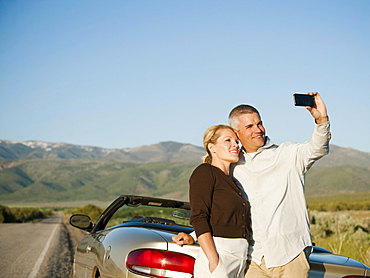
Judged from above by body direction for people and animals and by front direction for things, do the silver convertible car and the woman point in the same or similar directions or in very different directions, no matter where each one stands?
very different directions

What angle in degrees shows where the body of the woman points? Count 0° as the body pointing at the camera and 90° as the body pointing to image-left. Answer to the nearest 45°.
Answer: approximately 315°

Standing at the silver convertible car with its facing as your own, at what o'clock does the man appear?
The man is roughly at 5 o'clock from the silver convertible car.

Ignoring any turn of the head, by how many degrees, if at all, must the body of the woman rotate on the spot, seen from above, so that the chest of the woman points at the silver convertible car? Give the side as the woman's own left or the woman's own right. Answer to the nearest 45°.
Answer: approximately 180°

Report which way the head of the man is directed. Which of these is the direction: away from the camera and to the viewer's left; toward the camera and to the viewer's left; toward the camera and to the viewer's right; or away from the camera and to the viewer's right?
toward the camera and to the viewer's right

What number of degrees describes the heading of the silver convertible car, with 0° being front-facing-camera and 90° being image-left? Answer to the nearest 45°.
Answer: approximately 135°
